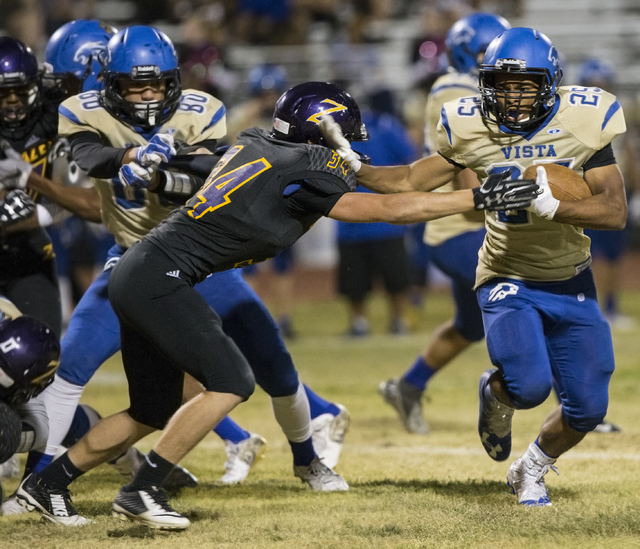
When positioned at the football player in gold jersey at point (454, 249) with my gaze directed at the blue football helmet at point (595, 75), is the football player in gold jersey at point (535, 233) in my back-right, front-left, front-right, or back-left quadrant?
back-right

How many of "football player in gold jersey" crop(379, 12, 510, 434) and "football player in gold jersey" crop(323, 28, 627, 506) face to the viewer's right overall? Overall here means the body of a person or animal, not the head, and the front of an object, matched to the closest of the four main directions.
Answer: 1
